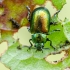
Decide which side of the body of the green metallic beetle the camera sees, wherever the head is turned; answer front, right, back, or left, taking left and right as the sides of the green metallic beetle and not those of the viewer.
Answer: front
